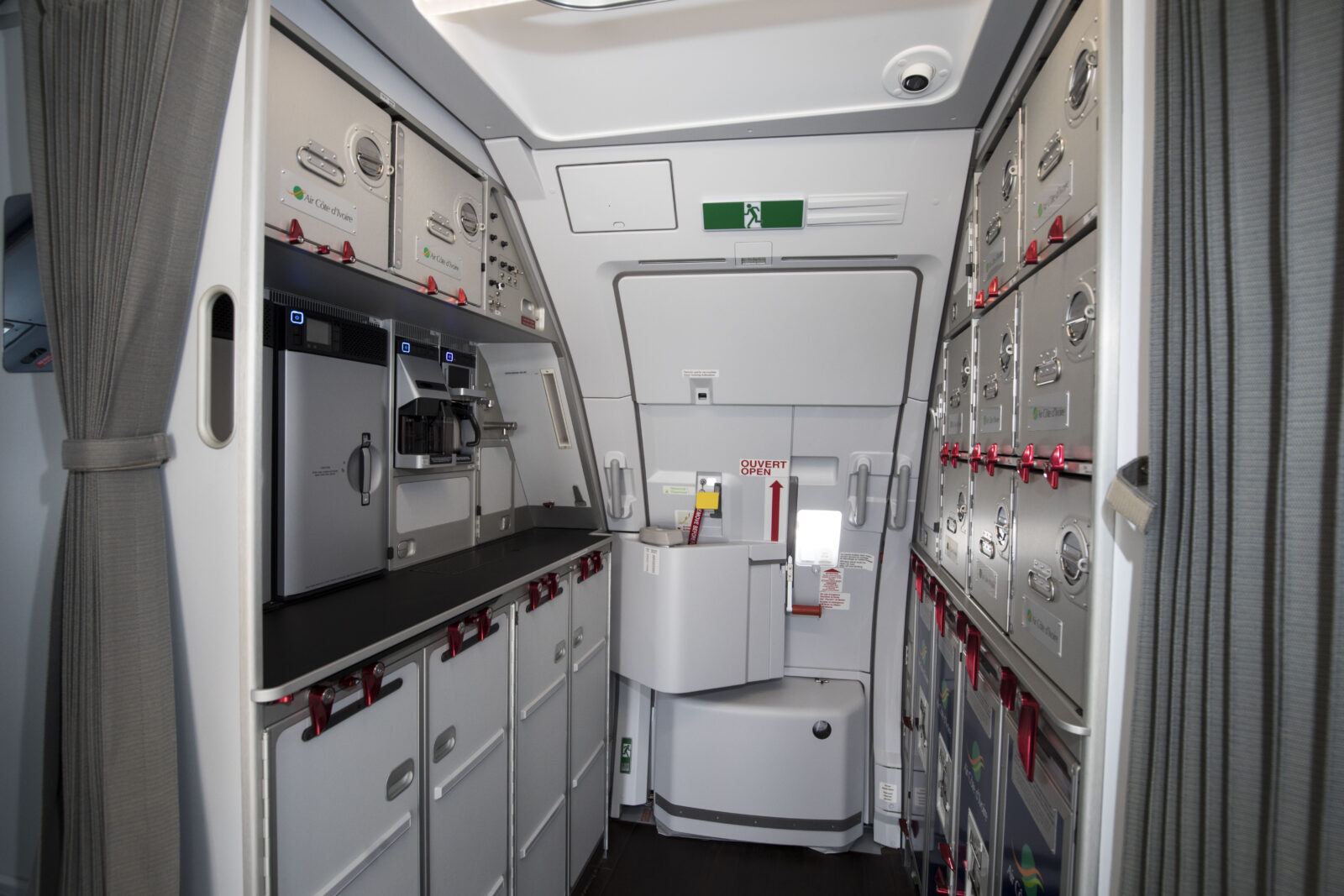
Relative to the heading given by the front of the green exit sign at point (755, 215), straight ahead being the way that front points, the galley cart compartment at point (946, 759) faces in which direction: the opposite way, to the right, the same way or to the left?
to the right

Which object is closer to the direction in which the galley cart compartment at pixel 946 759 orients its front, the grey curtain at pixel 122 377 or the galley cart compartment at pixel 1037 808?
the grey curtain

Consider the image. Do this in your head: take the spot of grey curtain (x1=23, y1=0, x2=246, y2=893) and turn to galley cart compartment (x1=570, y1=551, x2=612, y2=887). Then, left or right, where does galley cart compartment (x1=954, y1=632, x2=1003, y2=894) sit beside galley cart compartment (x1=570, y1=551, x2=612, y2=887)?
right

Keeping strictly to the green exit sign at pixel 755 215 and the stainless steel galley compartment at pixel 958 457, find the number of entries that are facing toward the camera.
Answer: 1

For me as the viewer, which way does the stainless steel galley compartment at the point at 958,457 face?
facing to the left of the viewer

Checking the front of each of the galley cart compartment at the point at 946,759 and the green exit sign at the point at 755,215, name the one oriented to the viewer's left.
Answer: the galley cart compartment

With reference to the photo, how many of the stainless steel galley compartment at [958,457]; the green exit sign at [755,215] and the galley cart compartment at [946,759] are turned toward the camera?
1

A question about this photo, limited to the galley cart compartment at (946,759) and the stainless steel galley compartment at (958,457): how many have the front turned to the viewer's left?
2

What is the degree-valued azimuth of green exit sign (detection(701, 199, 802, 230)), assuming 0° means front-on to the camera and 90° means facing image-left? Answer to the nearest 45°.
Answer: approximately 0°

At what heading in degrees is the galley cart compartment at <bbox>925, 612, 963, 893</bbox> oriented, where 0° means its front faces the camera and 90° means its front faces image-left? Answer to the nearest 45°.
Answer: approximately 90°

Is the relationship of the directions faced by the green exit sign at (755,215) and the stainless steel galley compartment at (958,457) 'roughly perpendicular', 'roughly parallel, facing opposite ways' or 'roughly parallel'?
roughly perpendicular

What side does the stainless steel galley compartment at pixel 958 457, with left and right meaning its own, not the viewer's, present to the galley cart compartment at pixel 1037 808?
left

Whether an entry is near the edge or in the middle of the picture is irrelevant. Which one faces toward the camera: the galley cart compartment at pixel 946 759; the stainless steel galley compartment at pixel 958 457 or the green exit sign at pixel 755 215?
the green exit sign

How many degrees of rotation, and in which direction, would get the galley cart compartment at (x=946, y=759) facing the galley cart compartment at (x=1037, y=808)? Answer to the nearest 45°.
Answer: approximately 90° to its left
